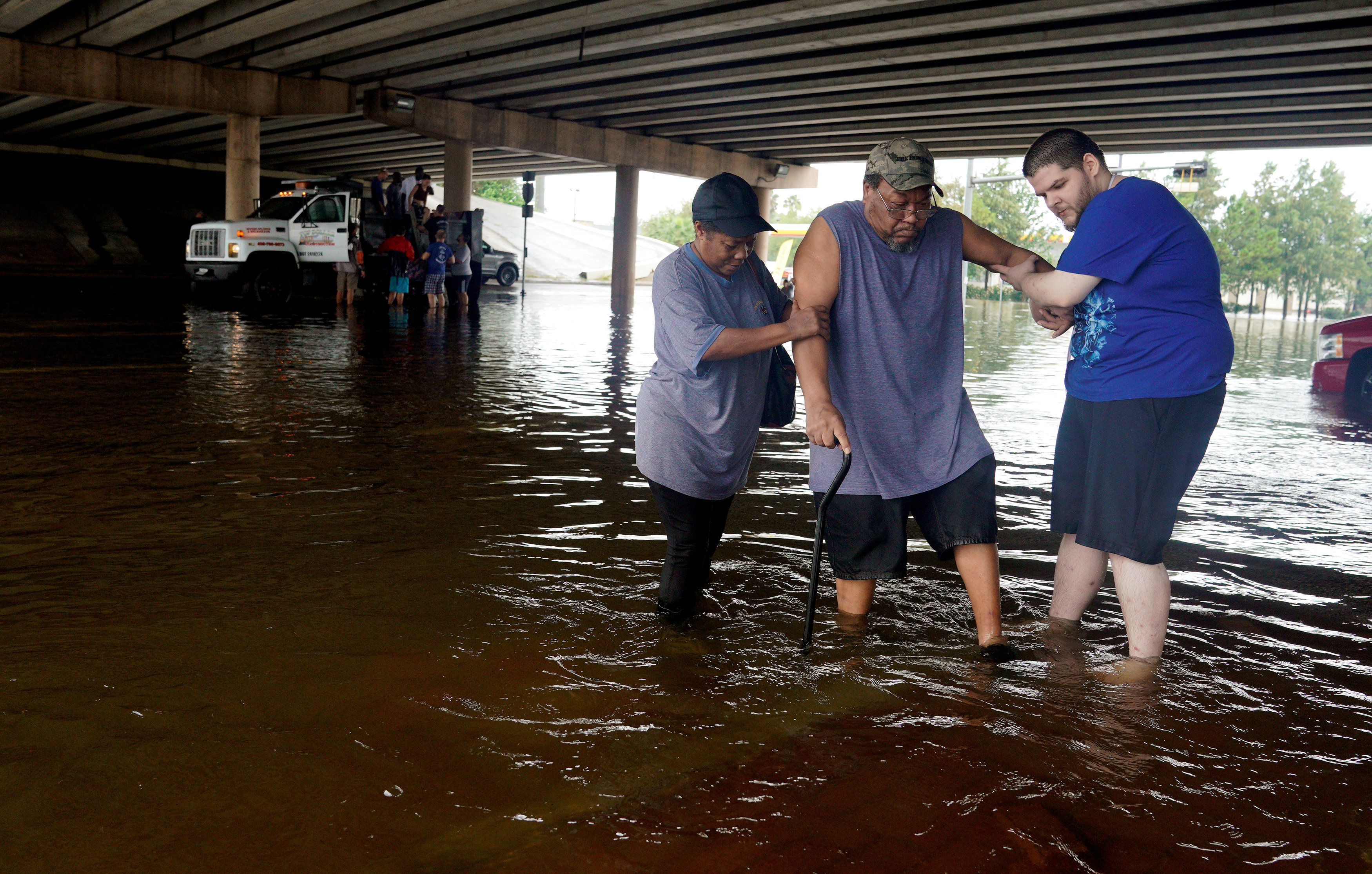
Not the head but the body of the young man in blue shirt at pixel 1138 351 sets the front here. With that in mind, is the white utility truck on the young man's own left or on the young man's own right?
on the young man's own right

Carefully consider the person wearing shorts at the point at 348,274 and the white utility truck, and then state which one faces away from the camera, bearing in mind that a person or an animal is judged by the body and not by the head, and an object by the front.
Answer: the person wearing shorts

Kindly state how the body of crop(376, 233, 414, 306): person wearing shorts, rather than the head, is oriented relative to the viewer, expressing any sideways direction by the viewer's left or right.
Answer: facing away from the viewer

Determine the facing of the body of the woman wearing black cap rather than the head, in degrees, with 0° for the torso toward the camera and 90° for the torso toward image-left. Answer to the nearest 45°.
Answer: approximately 315°

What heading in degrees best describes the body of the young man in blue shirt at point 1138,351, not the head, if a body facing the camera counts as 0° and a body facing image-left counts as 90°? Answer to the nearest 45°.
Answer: approximately 45°

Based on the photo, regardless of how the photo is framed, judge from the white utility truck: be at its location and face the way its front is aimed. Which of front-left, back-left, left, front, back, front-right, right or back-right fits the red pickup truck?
left

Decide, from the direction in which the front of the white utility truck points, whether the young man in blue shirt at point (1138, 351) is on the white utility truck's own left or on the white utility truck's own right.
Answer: on the white utility truck's own left

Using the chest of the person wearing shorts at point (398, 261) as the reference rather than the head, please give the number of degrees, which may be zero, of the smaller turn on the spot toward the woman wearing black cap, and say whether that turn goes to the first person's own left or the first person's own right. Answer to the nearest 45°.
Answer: approximately 180°

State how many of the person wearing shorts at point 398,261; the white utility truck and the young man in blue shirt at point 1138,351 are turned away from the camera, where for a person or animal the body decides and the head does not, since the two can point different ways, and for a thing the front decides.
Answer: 1

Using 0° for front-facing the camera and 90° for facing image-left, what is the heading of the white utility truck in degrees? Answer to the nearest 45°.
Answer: approximately 45°

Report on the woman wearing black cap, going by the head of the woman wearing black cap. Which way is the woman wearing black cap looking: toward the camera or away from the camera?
toward the camera

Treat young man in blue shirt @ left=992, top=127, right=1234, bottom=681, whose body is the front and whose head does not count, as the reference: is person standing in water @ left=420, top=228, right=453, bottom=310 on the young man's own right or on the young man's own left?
on the young man's own right
